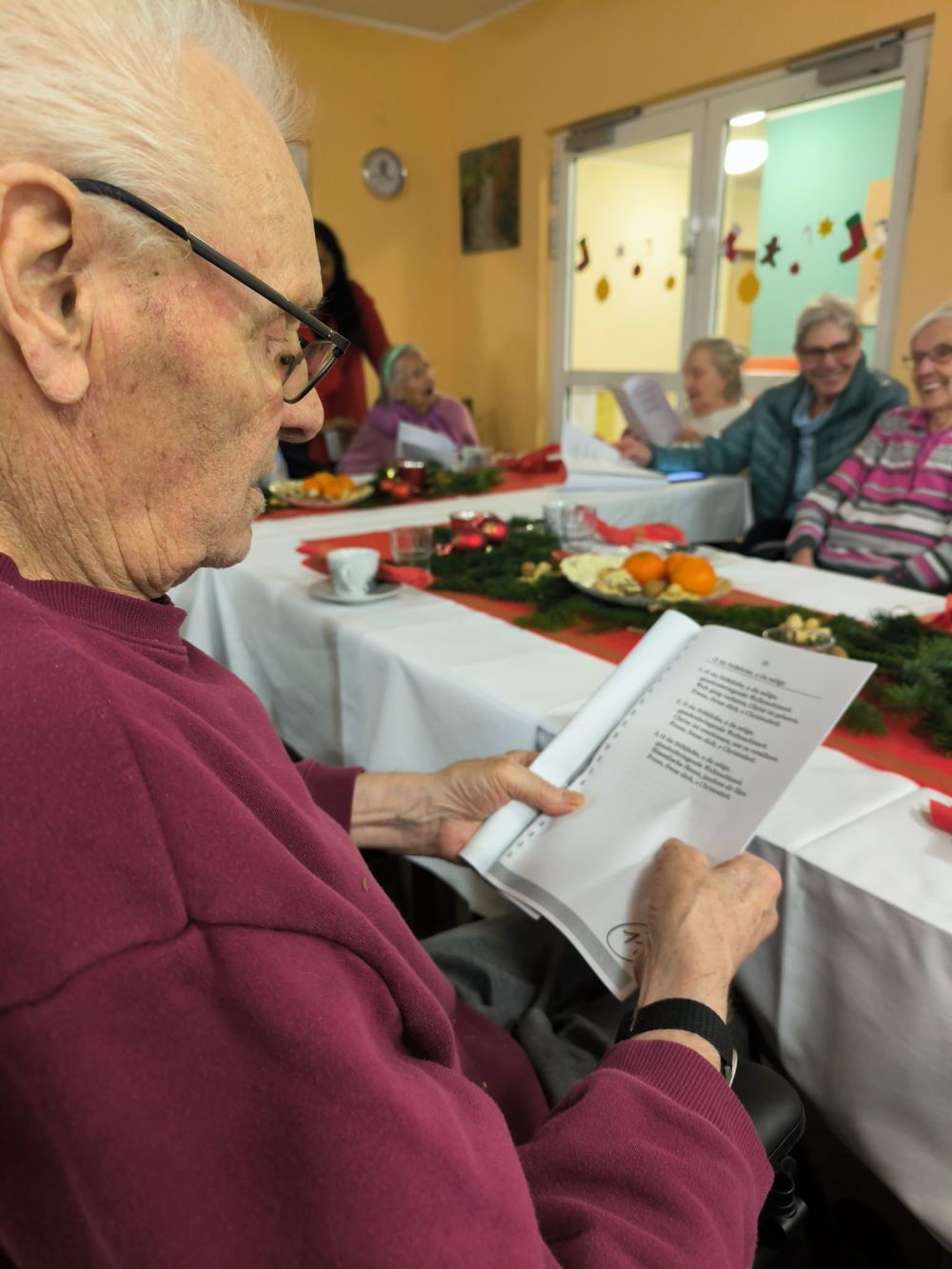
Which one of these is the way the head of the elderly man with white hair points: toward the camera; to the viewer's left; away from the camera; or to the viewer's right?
to the viewer's right

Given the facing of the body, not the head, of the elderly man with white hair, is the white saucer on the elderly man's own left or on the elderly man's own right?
on the elderly man's own left

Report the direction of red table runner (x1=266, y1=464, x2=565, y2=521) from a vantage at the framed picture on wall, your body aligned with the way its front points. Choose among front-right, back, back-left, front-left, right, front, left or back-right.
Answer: front-left

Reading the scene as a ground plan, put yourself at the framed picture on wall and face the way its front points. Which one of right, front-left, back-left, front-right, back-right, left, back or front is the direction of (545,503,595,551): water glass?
front-left

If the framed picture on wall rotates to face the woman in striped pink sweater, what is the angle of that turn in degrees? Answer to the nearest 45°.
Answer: approximately 45° to its left

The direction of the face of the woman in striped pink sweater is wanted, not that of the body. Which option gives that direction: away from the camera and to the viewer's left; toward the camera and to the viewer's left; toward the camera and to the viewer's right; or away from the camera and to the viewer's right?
toward the camera and to the viewer's left

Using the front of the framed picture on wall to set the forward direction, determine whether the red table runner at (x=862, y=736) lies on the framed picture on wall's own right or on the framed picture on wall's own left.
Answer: on the framed picture on wall's own left

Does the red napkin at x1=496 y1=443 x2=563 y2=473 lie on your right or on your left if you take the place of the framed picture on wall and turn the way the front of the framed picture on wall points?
on your left

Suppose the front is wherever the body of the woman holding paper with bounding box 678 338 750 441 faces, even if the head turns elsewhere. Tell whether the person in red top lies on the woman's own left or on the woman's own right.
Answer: on the woman's own right

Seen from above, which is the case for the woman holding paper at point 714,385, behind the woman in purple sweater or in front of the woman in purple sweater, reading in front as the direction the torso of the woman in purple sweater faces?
in front

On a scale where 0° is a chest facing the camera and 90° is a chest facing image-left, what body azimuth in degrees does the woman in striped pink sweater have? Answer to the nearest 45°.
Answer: approximately 45°

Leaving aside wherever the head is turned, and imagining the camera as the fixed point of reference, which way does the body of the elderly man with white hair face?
to the viewer's right

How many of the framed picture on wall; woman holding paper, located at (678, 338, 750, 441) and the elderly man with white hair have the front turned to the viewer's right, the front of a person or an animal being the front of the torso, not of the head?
1

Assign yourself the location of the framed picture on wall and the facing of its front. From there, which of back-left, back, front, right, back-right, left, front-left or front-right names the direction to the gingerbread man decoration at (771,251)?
left

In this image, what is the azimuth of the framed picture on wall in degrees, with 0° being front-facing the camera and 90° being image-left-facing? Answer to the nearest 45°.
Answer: approximately 45°
